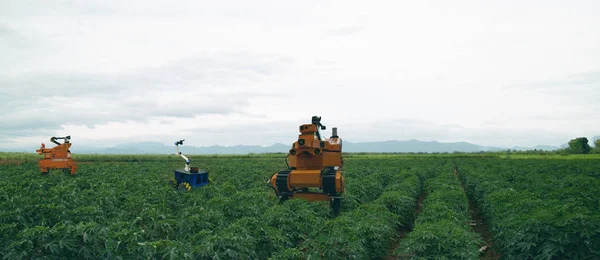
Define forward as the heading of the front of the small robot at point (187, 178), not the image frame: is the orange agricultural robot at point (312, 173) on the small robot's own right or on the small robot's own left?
on the small robot's own left

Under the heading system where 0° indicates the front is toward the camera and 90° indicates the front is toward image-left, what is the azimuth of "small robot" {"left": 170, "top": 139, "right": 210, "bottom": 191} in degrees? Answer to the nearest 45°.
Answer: approximately 45°

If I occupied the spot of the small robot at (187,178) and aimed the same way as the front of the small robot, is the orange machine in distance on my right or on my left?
on my right
